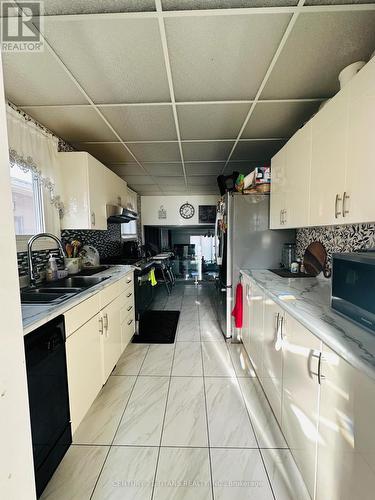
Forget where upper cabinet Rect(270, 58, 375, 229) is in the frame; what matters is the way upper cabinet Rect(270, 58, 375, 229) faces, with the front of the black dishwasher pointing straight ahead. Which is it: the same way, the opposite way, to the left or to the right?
the opposite way

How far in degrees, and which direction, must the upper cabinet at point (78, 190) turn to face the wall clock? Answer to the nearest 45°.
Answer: approximately 45° to its left

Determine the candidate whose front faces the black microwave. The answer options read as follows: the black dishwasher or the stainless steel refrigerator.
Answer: the black dishwasher

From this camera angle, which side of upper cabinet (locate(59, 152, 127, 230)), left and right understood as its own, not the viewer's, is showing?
right

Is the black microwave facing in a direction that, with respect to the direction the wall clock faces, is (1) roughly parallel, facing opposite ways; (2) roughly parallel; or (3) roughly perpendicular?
roughly perpendicular

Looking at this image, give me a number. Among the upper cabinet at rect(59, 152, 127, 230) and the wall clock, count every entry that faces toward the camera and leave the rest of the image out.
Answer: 1

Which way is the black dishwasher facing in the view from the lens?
facing the viewer and to the right of the viewer

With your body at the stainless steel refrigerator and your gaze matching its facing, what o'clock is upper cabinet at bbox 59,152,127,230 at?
The upper cabinet is roughly at 11 o'clock from the stainless steel refrigerator.

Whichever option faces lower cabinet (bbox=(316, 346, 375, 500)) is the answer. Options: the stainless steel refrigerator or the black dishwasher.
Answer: the black dishwasher

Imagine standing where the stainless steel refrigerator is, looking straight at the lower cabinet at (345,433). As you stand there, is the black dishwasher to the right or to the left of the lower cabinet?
right

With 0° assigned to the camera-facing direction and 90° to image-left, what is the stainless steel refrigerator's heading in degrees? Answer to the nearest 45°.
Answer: approximately 90°

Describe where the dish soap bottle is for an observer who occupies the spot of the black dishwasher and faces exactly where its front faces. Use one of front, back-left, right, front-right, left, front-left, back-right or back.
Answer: back-left

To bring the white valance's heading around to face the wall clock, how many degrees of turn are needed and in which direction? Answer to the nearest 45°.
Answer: approximately 90° to its left
